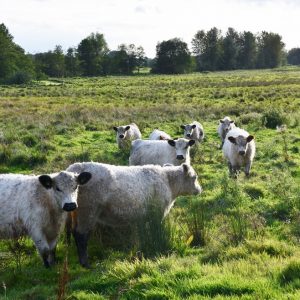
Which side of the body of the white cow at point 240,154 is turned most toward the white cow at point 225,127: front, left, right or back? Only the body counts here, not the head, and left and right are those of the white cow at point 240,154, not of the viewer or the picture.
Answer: back

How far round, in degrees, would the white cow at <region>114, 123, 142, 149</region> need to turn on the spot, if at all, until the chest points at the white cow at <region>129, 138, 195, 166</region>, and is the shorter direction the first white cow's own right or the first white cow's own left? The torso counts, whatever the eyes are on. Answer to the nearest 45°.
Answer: approximately 45° to the first white cow's own left

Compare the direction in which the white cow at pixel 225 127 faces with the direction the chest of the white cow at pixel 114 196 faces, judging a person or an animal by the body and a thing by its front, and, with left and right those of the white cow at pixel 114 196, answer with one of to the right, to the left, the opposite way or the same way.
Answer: to the right

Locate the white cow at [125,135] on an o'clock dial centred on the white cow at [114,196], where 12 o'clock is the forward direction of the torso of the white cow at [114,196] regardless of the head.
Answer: the white cow at [125,135] is roughly at 9 o'clock from the white cow at [114,196].

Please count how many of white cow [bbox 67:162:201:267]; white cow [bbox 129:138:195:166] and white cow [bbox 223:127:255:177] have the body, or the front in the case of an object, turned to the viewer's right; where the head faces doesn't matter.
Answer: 2

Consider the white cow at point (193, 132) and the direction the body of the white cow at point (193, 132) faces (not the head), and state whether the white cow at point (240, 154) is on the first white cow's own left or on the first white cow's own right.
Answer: on the first white cow's own left

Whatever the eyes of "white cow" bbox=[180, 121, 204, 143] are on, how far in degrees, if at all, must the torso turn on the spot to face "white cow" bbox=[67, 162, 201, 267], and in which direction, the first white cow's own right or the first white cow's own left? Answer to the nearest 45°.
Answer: approximately 45° to the first white cow's own left

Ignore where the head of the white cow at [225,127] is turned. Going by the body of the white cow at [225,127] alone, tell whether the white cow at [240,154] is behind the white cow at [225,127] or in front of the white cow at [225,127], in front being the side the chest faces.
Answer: in front

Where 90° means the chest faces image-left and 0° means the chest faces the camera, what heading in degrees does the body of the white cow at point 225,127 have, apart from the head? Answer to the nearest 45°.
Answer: approximately 0°

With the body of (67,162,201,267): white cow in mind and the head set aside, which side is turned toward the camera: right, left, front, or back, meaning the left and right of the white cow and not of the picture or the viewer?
right

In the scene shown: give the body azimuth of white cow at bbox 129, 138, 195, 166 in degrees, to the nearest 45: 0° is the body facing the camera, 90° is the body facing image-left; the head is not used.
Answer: approximately 270°

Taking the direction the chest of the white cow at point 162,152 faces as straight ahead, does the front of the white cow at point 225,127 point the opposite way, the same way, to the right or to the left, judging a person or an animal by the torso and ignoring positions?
to the right

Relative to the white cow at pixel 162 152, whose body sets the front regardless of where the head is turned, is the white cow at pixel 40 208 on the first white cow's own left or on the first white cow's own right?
on the first white cow's own right

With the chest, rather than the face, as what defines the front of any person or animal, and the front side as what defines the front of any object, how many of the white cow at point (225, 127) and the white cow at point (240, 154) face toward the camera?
2

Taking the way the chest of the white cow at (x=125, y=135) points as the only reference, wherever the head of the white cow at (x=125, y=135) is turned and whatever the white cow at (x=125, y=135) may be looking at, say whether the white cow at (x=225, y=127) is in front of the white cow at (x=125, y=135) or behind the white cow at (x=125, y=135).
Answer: behind

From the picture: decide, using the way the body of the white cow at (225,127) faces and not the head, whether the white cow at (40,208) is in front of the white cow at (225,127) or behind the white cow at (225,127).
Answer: in front
